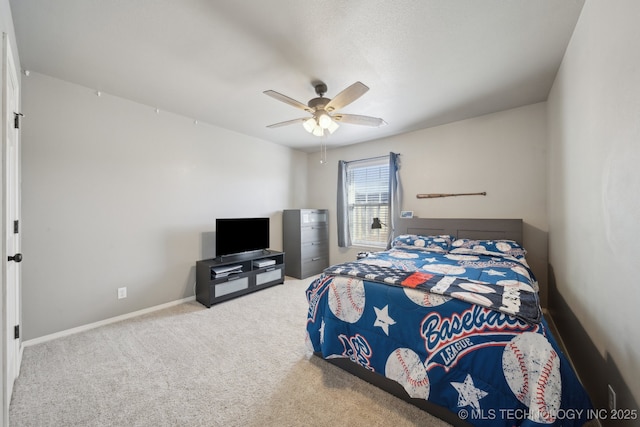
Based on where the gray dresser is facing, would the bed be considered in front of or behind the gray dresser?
in front

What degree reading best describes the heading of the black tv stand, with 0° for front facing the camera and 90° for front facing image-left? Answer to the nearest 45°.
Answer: approximately 315°

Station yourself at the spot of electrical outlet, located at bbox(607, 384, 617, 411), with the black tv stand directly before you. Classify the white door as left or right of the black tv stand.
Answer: left

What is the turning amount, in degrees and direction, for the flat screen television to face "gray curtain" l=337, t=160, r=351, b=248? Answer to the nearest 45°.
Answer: approximately 45° to its left

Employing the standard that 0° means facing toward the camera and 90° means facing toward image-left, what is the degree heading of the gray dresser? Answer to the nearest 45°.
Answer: approximately 315°

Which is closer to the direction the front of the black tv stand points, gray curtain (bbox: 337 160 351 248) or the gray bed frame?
the gray bed frame

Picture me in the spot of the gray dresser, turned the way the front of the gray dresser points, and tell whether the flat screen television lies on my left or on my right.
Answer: on my right

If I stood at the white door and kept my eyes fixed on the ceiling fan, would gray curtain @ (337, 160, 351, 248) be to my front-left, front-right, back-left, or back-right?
front-left

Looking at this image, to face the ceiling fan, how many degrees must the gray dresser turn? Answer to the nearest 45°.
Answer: approximately 45° to its right

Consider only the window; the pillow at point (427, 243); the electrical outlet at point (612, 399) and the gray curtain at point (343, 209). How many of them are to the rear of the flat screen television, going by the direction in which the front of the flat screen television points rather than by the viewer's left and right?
0

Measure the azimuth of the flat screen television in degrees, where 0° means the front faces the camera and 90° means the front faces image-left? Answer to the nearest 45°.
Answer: approximately 315°

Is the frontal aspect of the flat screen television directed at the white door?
no

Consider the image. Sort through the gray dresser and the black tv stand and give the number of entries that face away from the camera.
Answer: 0

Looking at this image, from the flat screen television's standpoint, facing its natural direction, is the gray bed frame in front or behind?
in front

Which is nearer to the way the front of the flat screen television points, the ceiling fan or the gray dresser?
the ceiling fan
